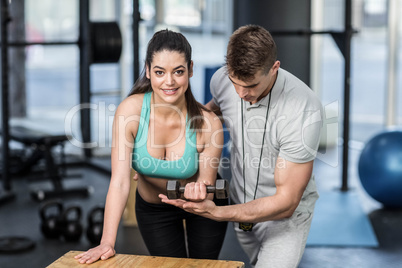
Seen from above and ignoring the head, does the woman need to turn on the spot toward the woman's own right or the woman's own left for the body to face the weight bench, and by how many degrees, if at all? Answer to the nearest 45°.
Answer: approximately 180°

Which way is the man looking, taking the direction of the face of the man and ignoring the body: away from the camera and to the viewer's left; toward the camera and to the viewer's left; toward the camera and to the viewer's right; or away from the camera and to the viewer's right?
toward the camera and to the viewer's left

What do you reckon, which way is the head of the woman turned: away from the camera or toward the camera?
toward the camera

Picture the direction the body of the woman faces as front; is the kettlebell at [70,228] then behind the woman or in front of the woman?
behind

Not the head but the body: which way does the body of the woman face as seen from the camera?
toward the camera

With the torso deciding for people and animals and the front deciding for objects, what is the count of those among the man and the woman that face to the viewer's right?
0

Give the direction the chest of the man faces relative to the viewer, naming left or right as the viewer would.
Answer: facing the viewer and to the left of the viewer
